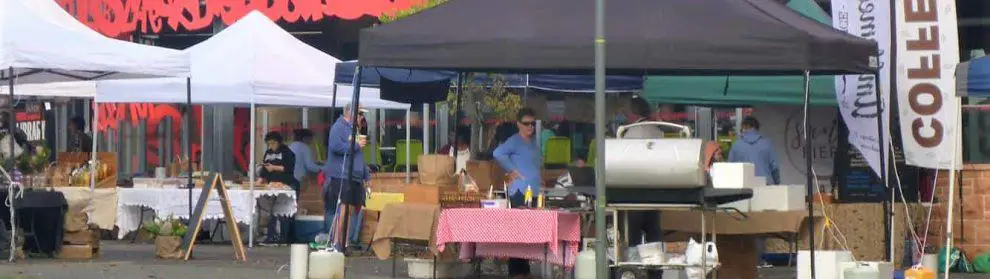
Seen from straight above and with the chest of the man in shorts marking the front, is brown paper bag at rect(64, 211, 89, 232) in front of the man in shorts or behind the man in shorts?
behind

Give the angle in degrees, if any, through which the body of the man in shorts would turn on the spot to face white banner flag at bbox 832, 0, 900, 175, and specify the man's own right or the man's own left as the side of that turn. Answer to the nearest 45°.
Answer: approximately 45° to the man's own right

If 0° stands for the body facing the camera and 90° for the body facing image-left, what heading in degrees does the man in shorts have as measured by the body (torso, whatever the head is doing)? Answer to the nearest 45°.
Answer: approximately 270°

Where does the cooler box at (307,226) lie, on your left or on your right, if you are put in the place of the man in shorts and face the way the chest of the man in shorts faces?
on your left

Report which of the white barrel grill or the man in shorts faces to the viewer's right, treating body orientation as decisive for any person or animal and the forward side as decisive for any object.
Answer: the man in shorts
